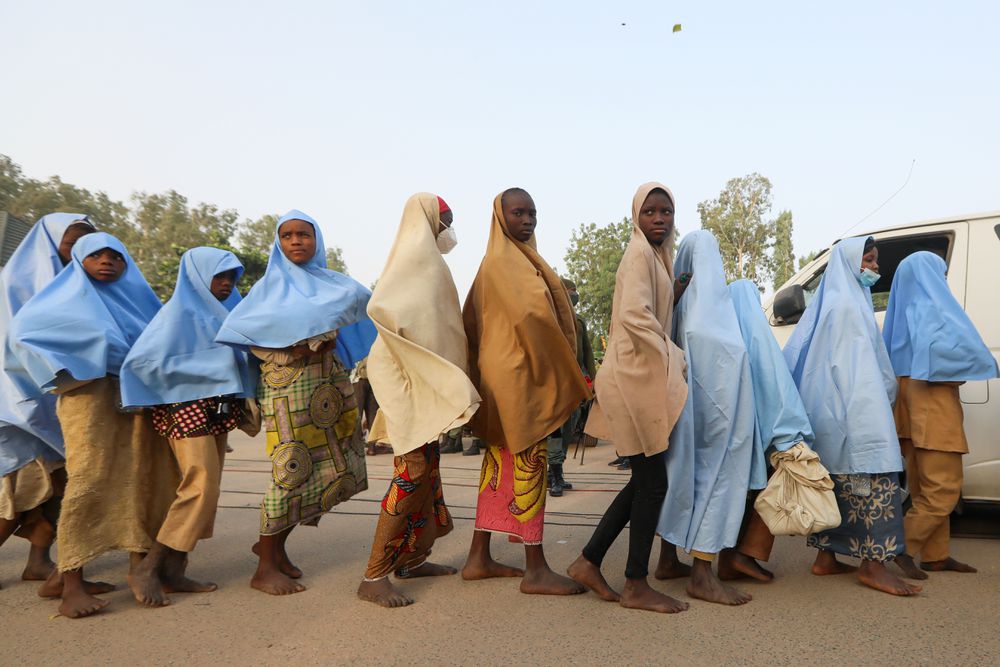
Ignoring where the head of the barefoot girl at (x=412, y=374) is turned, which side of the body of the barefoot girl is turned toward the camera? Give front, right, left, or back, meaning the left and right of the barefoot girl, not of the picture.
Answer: right

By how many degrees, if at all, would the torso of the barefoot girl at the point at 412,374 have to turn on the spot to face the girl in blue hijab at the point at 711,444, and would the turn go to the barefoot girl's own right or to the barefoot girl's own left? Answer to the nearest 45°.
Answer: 0° — they already face them

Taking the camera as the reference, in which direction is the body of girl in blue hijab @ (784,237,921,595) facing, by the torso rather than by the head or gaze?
to the viewer's right

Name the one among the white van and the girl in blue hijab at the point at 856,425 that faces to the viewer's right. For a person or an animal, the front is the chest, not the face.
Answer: the girl in blue hijab

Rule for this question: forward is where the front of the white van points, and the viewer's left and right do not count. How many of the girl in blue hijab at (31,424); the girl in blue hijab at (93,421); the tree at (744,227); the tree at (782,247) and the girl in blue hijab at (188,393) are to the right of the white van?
2

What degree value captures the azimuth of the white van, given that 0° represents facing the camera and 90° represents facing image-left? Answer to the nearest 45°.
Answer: approximately 90°

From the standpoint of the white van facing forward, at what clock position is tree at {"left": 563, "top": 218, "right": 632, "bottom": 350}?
The tree is roughly at 2 o'clock from the white van.
